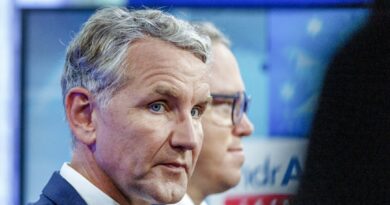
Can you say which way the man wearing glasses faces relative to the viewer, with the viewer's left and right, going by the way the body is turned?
facing to the right of the viewer

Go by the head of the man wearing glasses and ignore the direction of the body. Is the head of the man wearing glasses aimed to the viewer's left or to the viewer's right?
to the viewer's right

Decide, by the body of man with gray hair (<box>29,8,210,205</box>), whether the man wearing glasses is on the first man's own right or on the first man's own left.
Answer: on the first man's own left

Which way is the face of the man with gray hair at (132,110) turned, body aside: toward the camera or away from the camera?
toward the camera

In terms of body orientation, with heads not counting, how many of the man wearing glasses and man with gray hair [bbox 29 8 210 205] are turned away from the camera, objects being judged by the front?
0

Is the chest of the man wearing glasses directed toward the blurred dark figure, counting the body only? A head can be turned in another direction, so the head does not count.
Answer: no

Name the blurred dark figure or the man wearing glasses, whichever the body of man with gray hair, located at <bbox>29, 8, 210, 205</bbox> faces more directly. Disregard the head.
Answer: the blurred dark figure

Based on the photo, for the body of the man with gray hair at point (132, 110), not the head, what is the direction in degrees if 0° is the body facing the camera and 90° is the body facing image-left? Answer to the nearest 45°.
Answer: approximately 315°
